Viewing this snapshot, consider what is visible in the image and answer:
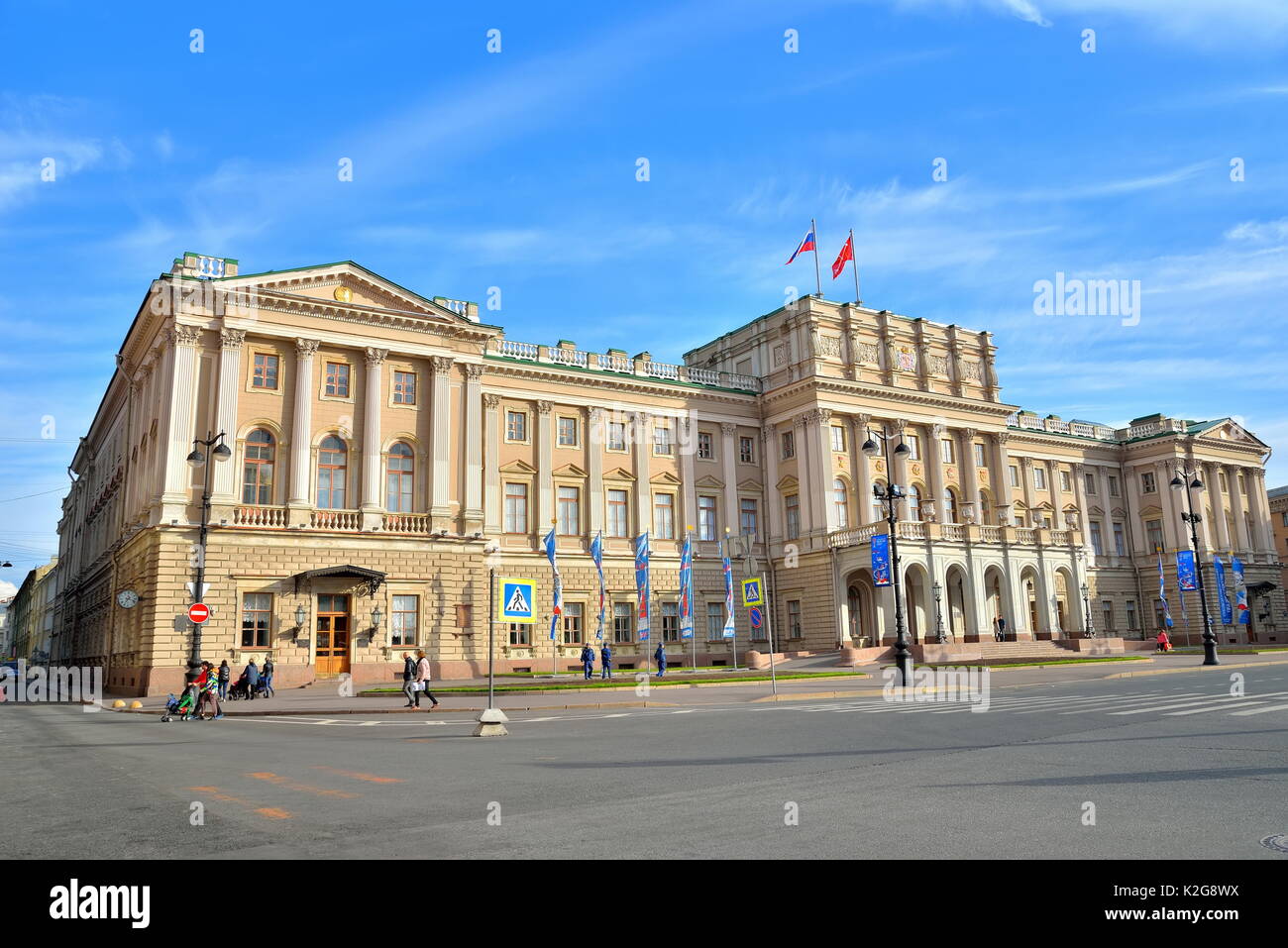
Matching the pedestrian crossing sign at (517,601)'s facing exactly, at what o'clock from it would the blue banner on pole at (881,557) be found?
The blue banner on pole is roughly at 7 o'clock from the pedestrian crossing sign.

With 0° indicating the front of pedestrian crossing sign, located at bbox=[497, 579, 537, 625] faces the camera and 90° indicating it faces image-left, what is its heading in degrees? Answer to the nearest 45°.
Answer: approximately 0°

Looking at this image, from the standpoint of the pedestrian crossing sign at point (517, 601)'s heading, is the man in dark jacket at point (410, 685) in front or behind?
behind

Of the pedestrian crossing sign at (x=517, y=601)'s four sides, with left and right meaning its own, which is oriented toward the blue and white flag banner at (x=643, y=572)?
back

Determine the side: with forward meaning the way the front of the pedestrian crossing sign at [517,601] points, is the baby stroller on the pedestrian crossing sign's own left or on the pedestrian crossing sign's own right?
on the pedestrian crossing sign's own right

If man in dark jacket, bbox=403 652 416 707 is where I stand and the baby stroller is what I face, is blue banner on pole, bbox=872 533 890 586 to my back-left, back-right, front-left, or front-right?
back-right
